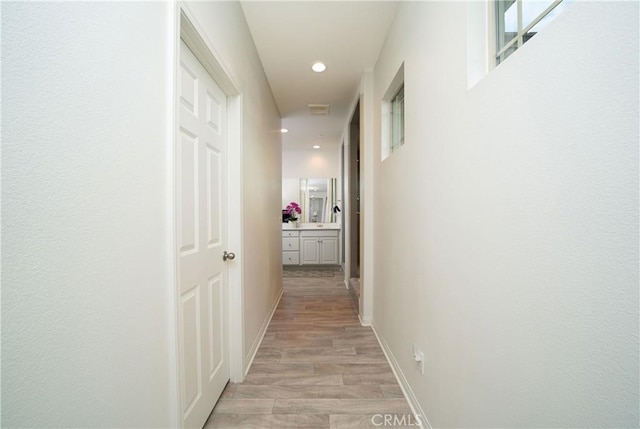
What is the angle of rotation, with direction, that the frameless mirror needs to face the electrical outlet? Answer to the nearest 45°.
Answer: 0° — it already faces it

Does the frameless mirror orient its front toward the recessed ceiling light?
yes

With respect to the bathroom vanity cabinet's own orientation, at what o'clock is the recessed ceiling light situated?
The recessed ceiling light is roughly at 12 o'clock from the bathroom vanity cabinet.

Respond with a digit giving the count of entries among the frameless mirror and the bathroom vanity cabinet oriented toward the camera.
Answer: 2

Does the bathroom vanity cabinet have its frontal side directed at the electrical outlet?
yes

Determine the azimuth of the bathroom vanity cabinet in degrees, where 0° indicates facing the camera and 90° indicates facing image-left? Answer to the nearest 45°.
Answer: approximately 0°
